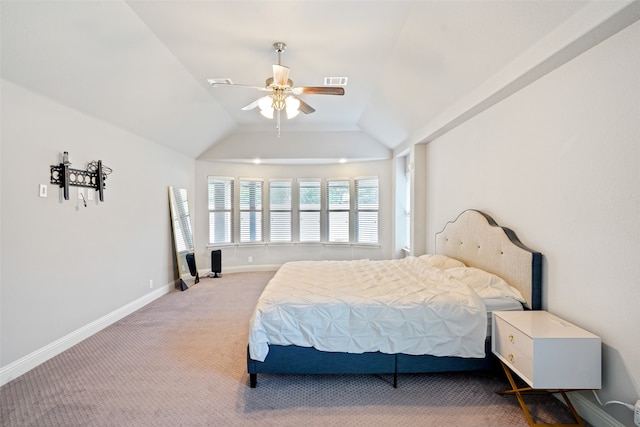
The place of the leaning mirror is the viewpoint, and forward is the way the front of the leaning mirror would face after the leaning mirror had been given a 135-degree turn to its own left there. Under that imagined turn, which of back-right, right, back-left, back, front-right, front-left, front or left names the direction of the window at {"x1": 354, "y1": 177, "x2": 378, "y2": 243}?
right

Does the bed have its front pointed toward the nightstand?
no

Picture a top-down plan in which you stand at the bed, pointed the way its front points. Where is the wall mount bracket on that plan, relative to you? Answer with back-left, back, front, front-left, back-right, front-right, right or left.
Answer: front

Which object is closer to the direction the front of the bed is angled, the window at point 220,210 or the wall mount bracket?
the wall mount bracket

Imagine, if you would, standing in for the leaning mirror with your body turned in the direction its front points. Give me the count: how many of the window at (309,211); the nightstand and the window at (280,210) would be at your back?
0

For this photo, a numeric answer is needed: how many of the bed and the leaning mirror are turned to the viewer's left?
1

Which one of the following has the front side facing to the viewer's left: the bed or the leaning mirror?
the bed

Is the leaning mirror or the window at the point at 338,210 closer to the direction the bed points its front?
the leaning mirror

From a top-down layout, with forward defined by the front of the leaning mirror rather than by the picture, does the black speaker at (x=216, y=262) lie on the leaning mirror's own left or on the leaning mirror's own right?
on the leaning mirror's own left

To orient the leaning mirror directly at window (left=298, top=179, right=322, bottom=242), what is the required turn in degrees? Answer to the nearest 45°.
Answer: approximately 45° to its left

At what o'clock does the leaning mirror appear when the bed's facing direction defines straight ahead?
The leaning mirror is roughly at 1 o'clock from the bed.

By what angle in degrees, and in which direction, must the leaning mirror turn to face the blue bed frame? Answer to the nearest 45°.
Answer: approximately 45° to its right

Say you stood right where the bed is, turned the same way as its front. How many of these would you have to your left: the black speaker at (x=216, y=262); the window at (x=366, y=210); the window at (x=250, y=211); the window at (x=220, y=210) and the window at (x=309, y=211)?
0

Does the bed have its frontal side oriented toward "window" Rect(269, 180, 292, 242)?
no

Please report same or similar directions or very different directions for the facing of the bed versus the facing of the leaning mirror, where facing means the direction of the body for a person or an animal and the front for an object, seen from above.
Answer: very different directions

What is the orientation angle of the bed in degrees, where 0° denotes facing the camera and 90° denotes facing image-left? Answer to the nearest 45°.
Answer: approximately 90°

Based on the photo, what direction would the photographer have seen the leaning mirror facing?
facing the viewer and to the right of the viewer

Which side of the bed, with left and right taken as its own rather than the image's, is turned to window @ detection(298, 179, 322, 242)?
right
